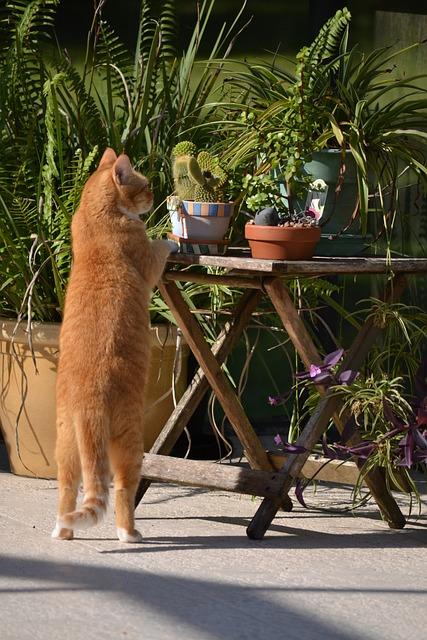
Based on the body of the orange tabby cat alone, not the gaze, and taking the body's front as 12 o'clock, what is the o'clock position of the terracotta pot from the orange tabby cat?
The terracotta pot is roughly at 1 o'clock from the orange tabby cat.

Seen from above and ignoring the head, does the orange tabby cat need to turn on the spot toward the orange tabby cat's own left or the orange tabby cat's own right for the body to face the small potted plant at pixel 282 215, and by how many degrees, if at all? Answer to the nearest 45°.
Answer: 0° — it already faces it

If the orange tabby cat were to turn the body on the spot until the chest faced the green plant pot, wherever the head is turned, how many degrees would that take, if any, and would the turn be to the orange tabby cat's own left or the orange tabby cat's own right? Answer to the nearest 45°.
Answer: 0° — it already faces it

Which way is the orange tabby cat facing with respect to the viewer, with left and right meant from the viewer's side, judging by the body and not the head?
facing away from the viewer and to the right of the viewer

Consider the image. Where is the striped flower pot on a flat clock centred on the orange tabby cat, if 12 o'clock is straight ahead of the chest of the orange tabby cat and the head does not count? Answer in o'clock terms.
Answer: The striped flower pot is roughly at 12 o'clock from the orange tabby cat.

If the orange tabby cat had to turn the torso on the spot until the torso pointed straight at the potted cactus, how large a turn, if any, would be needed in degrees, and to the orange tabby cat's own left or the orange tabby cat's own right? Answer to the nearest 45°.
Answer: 0° — it already faces it
